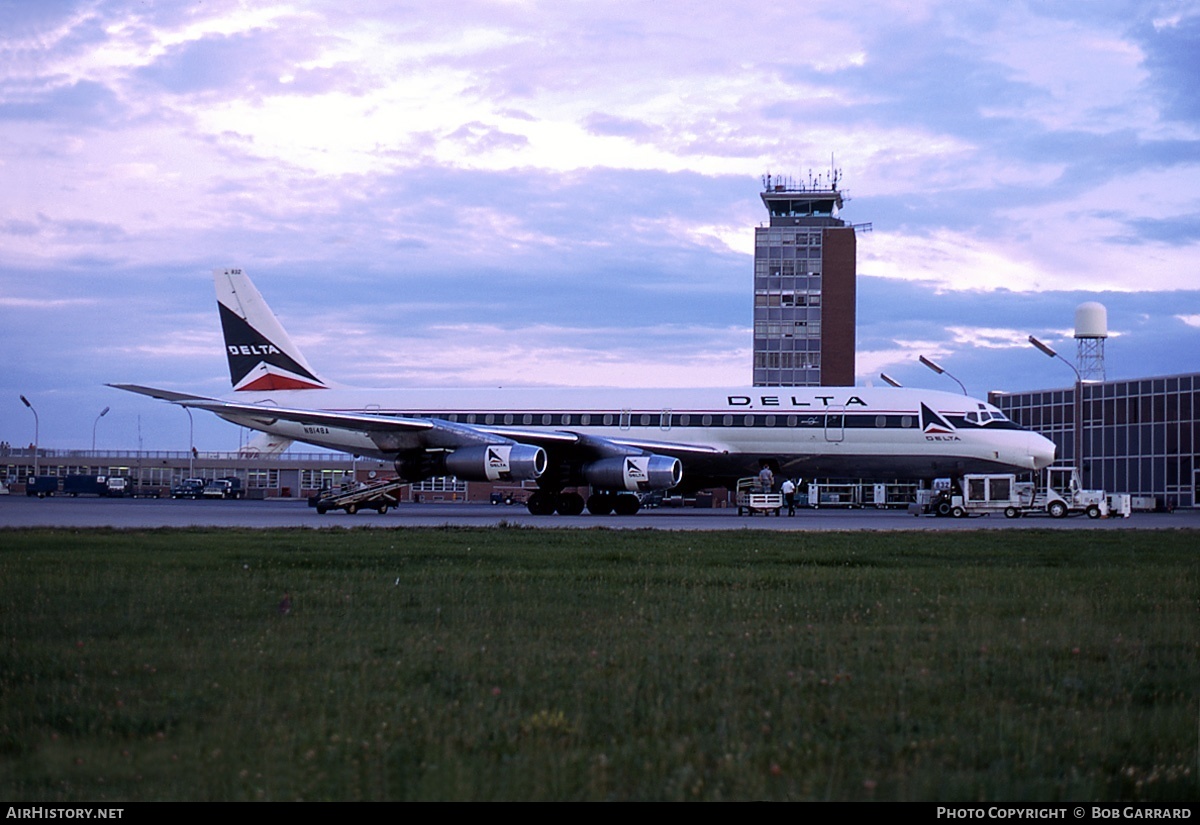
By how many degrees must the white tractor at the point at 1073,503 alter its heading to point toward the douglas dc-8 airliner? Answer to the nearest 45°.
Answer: approximately 135° to its right

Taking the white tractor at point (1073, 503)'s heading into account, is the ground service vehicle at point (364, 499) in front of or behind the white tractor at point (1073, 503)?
behind

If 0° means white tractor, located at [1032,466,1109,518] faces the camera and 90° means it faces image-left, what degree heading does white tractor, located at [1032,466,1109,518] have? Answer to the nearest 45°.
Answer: approximately 270°

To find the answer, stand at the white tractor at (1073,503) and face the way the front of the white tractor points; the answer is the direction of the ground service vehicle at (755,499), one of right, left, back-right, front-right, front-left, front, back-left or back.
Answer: back-right
